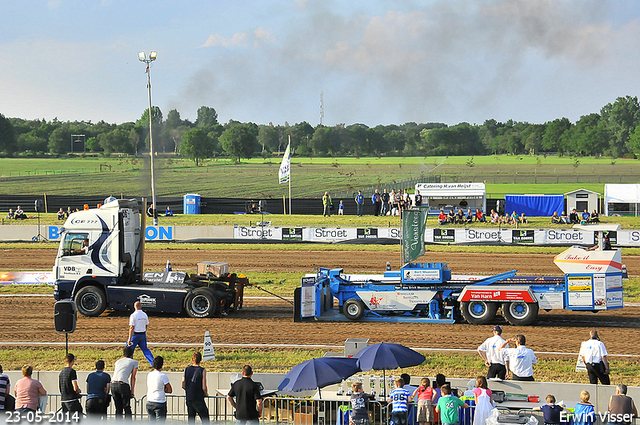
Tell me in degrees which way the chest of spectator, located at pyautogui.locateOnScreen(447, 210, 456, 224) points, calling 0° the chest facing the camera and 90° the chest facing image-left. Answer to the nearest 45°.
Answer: approximately 0°

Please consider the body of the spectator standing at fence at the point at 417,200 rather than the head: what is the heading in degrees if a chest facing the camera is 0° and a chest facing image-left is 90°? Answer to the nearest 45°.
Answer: approximately 0°

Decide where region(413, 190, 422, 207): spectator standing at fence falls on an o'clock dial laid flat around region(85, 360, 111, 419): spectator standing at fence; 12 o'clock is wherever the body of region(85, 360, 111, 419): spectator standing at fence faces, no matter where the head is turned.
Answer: region(413, 190, 422, 207): spectator standing at fence is roughly at 1 o'clock from region(85, 360, 111, 419): spectator standing at fence.

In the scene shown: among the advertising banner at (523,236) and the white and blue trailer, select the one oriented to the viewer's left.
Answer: the white and blue trailer

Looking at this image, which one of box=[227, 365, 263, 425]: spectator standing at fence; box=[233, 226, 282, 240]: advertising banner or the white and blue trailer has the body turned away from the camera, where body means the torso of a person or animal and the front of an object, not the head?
the spectator standing at fence

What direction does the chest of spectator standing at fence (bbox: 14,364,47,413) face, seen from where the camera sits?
away from the camera

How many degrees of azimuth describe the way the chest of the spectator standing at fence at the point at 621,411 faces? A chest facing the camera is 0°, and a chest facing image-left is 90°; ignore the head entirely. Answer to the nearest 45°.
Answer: approximately 180°

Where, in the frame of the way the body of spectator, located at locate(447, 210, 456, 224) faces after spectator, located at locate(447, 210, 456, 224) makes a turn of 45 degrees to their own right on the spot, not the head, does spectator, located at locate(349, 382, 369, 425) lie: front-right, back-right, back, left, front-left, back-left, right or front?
front-left

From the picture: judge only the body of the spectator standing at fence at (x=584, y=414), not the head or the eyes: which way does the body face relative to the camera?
away from the camera

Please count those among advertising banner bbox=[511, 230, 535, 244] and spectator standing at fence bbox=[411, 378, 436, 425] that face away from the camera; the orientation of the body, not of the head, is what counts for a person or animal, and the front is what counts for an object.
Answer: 1

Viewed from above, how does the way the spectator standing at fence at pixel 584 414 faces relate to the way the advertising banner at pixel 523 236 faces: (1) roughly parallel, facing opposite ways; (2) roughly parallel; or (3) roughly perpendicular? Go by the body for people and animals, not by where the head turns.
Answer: roughly parallel, facing opposite ways

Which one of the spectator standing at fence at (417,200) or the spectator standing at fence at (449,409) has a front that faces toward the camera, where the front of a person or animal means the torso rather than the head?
the spectator standing at fence at (417,200)

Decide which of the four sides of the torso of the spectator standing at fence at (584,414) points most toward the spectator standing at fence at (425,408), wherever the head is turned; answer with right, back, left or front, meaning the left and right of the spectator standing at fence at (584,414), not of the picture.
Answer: left

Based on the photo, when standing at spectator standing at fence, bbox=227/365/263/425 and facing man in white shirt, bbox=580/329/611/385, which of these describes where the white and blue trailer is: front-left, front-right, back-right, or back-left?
front-left

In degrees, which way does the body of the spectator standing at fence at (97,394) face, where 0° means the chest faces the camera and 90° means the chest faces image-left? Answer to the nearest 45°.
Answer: approximately 180°

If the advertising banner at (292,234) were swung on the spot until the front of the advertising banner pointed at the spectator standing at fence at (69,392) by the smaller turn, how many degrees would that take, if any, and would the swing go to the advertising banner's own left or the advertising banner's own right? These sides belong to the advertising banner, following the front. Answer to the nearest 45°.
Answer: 0° — it already faces them

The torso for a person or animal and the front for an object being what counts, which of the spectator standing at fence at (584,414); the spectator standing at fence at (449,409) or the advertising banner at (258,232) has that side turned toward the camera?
the advertising banner

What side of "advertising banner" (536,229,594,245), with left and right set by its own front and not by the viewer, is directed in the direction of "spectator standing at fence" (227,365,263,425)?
front

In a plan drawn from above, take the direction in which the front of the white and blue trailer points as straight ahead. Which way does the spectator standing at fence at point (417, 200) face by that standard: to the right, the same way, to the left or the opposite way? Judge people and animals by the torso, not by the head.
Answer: to the left

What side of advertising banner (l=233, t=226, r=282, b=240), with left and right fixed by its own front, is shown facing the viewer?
front
